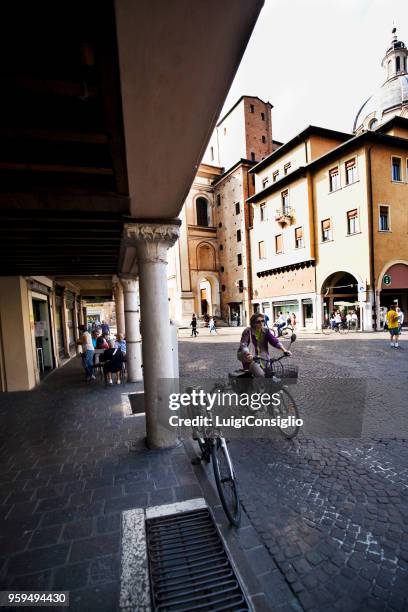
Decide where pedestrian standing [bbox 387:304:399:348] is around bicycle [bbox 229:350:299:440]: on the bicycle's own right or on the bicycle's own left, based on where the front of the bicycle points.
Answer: on the bicycle's own left

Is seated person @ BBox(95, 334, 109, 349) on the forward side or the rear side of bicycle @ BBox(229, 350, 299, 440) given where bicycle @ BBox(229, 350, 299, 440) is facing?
on the rear side

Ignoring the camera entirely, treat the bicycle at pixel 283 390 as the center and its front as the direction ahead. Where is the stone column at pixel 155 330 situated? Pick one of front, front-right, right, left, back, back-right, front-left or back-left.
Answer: back-right

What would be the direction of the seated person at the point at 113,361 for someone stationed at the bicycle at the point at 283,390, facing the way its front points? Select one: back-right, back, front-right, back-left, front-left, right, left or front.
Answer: back

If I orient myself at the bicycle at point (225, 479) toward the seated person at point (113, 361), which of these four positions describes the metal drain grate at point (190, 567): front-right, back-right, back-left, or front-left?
back-left

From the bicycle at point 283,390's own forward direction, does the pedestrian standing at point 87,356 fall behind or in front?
behind

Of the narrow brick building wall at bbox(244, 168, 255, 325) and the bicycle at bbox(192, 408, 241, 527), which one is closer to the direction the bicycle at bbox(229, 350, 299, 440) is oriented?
the bicycle

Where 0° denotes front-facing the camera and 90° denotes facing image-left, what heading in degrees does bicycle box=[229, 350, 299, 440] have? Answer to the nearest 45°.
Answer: approximately 315°

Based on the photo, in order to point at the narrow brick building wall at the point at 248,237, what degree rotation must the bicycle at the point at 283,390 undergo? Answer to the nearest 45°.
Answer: approximately 135° to its left
